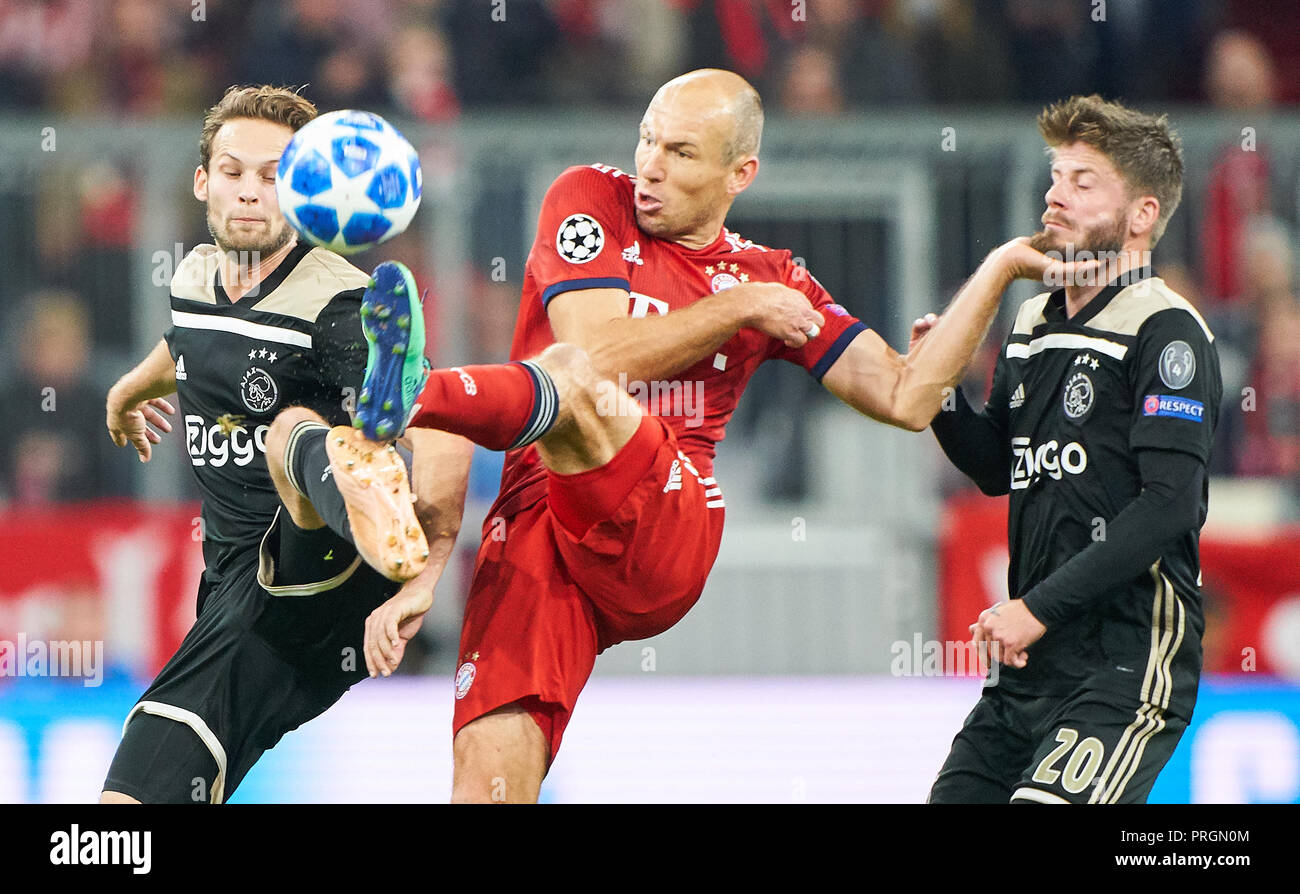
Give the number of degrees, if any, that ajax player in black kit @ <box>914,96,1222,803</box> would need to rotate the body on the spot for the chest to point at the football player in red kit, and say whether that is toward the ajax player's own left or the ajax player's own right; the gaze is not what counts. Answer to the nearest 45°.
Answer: approximately 45° to the ajax player's own right

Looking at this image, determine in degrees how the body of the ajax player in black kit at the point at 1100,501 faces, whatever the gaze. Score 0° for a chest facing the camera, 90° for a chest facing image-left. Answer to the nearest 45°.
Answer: approximately 45°

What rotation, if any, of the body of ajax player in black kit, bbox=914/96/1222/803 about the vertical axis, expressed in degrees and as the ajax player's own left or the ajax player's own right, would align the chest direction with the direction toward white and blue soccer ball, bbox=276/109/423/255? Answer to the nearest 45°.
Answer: approximately 45° to the ajax player's own right
